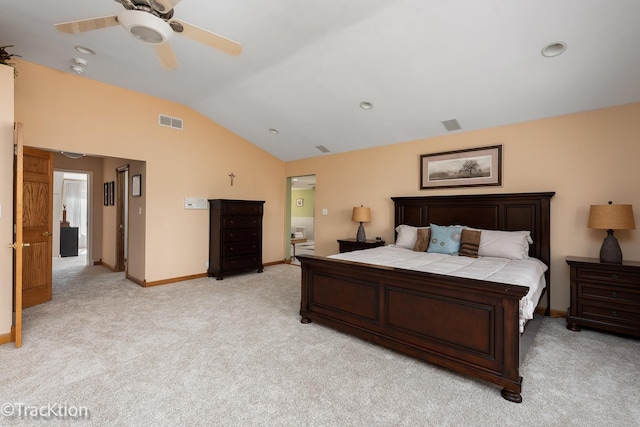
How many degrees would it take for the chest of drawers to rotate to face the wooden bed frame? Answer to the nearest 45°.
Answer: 0° — it already faces it

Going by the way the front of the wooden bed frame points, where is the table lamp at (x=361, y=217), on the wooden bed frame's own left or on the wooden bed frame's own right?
on the wooden bed frame's own right

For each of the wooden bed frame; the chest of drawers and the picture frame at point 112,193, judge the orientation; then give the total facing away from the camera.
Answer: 0

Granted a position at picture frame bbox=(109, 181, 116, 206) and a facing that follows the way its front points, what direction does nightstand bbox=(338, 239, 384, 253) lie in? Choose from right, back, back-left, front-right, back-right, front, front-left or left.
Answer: left

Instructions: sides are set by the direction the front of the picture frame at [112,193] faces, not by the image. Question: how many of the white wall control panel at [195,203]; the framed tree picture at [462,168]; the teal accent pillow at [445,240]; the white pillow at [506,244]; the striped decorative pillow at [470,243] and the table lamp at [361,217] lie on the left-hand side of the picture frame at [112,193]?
6

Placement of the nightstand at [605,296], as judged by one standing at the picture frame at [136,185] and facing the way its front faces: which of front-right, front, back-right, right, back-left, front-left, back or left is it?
left

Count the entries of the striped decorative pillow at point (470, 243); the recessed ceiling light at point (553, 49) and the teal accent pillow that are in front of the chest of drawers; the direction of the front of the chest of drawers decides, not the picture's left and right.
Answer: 3

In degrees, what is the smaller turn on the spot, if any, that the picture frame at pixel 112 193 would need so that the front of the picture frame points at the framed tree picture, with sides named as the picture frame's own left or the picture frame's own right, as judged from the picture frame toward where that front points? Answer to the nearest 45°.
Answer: approximately 90° to the picture frame's own left

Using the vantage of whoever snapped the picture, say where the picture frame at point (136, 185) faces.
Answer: facing the viewer and to the left of the viewer

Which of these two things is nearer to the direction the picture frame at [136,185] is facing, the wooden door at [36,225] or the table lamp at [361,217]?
the wooden door
